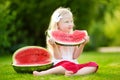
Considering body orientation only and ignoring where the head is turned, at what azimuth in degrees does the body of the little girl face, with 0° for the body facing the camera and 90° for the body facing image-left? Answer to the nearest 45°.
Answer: approximately 0°

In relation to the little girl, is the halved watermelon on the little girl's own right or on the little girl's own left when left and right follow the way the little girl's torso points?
on the little girl's own right
